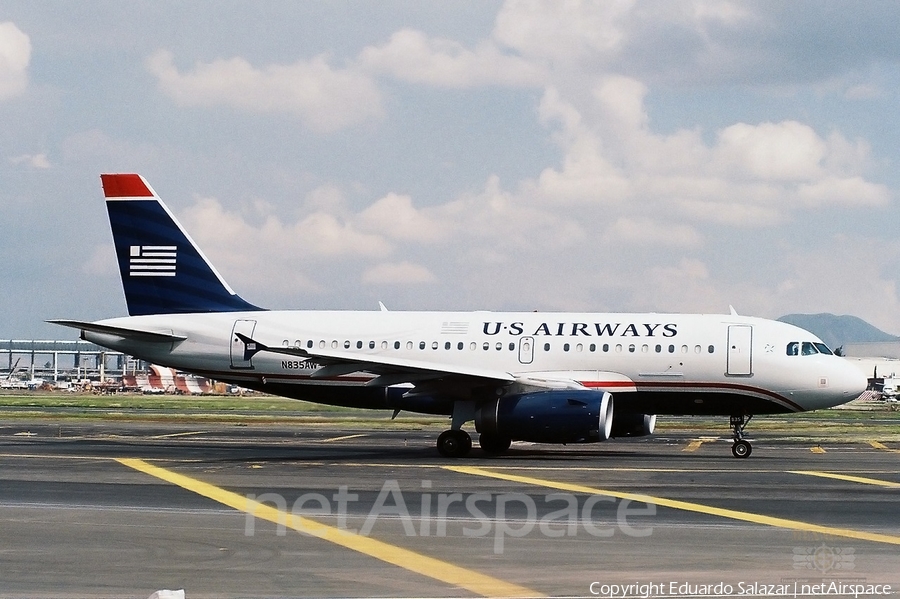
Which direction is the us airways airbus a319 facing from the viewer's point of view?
to the viewer's right

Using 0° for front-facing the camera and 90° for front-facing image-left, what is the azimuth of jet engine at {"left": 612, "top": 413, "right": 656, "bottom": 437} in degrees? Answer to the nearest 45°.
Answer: approximately 270°

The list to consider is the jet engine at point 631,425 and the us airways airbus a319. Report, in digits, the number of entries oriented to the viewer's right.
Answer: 2
